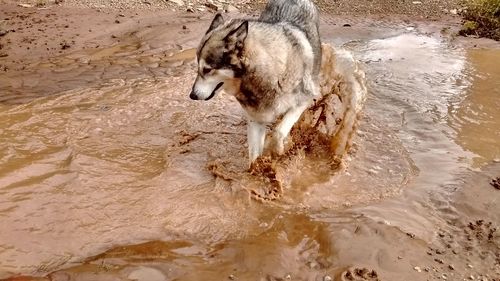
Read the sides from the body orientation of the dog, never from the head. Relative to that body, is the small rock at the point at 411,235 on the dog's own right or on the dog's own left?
on the dog's own left

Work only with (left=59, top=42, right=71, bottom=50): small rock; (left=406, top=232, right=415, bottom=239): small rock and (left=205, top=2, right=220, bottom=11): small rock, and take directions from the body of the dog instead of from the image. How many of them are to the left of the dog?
1

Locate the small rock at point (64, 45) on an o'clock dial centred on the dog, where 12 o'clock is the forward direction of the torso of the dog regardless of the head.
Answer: The small rock is roughly at 3 o'clock from the dog.

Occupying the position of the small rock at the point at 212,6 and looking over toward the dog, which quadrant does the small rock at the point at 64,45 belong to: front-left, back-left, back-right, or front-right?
front-right

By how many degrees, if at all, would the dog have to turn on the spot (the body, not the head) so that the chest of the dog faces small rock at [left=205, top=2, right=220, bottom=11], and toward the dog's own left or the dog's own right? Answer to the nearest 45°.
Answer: approximately 135° to the dog's own right

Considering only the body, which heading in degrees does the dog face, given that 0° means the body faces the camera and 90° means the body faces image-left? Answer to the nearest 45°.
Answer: approximately 45°
